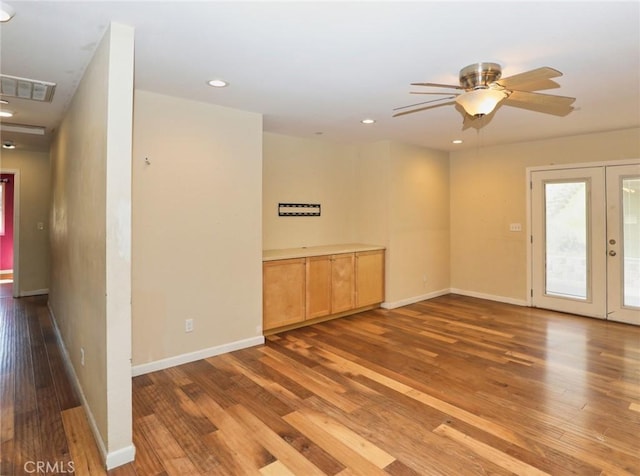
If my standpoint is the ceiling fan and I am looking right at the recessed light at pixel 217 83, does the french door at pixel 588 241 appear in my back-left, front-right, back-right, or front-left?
back-right

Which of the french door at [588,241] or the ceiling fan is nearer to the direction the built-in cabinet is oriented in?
the ceiling fan

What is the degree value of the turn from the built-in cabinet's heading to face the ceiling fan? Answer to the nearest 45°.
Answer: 0° — it already faces it

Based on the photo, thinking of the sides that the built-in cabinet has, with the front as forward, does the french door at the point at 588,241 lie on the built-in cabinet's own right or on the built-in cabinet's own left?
on the built-in cabinet's own left

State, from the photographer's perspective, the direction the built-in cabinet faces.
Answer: facing the viewer and to the right of the viewer

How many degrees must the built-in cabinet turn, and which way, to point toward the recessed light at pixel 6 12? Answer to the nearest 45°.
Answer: approximately 90° to its right
